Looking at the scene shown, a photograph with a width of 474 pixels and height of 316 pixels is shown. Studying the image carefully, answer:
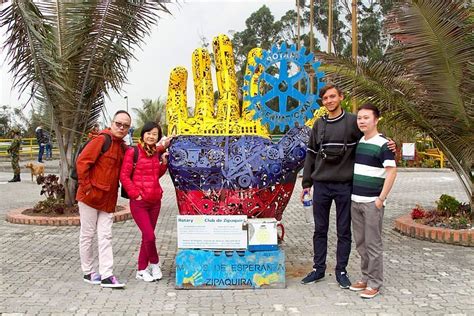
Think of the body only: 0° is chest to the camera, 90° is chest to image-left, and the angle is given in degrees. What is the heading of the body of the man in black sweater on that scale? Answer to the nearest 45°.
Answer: approximately 0°

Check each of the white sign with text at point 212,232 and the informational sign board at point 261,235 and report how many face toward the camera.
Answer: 2

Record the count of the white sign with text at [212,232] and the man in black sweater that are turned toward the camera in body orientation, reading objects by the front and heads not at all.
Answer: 2

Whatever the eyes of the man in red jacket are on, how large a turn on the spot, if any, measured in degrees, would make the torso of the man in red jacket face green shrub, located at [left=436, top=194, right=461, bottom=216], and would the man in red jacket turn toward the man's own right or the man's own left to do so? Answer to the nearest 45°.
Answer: approximately 45° to the man's own left

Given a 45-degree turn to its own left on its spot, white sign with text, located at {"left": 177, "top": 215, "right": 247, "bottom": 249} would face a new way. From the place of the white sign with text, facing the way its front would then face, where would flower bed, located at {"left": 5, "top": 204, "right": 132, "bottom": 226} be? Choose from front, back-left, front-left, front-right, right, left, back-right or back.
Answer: back

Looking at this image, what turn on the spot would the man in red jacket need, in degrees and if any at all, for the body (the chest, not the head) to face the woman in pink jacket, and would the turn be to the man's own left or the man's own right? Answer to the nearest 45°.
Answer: approximately 45° to the man's own left

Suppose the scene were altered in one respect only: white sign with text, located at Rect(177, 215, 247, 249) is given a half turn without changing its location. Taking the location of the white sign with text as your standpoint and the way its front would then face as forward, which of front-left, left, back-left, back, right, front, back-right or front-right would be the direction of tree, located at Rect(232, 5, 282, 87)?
front

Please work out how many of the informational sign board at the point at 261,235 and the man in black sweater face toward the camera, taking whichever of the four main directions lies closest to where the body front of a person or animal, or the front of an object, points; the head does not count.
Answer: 2

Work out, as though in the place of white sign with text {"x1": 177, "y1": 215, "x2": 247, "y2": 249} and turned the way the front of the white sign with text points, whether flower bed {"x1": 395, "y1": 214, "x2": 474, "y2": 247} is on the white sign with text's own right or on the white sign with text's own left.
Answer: on the white sign with text's own left
